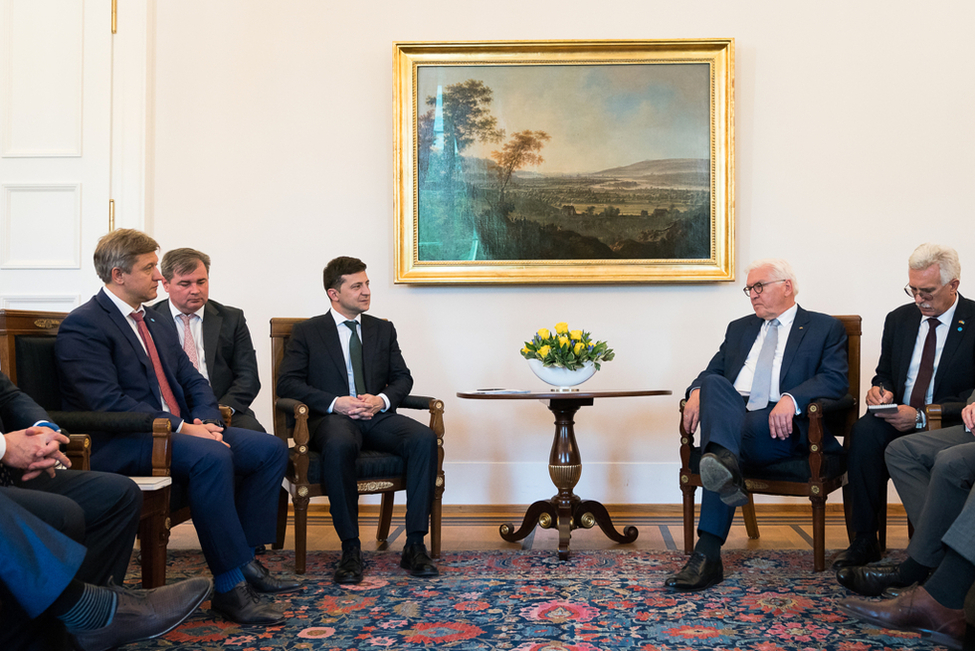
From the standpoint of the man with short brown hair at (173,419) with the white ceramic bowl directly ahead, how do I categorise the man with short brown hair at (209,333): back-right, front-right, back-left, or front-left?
front-left

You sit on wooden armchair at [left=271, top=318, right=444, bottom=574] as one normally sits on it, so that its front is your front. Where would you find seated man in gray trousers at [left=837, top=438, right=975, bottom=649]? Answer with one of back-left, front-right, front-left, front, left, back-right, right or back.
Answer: front

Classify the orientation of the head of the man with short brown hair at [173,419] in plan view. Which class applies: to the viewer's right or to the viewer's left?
to the viewer's right

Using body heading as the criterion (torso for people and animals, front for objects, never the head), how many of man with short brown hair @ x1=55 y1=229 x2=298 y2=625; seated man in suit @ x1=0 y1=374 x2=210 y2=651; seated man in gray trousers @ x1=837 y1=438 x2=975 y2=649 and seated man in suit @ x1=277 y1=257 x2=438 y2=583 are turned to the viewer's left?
1

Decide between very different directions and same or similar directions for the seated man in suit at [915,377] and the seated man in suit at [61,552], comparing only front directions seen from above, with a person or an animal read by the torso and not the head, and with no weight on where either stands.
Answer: very different directions

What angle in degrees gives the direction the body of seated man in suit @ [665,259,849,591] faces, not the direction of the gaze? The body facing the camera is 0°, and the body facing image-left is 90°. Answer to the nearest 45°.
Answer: approximately 45°

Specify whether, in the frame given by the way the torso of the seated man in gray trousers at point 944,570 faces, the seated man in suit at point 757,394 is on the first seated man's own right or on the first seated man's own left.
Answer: on the first seated man's own right

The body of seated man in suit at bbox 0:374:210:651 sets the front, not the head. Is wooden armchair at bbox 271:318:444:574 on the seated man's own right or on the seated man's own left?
on the seated man's own left

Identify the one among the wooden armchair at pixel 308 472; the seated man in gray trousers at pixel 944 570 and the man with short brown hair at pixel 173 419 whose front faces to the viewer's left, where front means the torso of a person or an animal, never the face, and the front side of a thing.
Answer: the seated man in gray trousers

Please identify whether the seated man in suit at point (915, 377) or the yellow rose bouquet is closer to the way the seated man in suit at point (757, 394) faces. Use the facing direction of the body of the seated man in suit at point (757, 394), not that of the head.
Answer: the yellow rose bouquet

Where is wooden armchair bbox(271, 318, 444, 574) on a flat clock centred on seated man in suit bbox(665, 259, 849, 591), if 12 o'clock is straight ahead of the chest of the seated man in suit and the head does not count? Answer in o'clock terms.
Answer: The wooden armchair is roughly at 1 o'clock from the seated man in suit.

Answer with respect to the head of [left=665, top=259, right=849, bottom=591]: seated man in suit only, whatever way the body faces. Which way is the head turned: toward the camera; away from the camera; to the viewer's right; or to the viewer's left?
to the viewer's left

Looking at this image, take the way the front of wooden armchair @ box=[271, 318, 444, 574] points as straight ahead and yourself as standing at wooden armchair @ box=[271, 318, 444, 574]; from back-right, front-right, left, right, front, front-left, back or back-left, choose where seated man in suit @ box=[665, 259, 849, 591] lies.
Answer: front-left

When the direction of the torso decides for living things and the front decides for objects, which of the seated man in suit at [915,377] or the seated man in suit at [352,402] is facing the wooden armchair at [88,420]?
the seated man in suit at [915,377]

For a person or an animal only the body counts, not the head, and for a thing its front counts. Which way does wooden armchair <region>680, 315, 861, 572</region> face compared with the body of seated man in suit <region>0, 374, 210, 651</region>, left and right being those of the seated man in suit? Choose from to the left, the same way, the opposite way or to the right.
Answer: the opposite way

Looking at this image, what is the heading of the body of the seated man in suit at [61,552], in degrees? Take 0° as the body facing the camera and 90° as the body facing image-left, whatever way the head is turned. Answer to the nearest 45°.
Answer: approximately 270°

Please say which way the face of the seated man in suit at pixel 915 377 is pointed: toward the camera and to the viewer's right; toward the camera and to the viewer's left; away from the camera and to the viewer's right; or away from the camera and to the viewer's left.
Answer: toward the camera and to the viewer's left

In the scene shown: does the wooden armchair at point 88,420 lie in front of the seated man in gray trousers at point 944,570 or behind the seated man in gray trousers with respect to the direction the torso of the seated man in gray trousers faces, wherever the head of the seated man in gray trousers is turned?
in front

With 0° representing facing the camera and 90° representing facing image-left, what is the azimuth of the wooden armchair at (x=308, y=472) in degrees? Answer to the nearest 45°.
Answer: approximately 315°

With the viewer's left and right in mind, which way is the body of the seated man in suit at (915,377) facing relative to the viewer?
facing the viewer and to the left of the viewer

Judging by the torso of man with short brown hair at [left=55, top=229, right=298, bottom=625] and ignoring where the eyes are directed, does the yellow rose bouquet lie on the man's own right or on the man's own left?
on the man's own left
